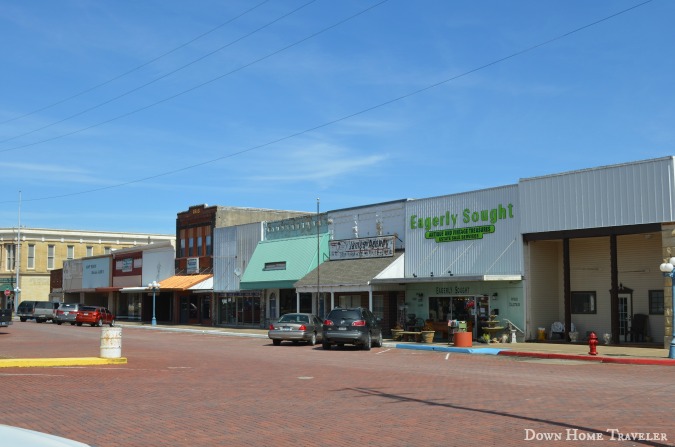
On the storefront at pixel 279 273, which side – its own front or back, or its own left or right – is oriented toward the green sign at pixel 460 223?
left

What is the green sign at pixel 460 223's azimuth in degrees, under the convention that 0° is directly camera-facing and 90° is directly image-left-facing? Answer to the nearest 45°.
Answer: approximately 45°

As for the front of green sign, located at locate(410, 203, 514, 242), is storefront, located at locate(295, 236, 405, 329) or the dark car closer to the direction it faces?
the dark car

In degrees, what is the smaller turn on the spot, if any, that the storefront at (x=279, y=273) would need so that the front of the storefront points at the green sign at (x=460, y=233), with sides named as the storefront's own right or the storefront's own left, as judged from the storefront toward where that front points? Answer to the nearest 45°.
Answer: approximately 90° to the storefront's own left

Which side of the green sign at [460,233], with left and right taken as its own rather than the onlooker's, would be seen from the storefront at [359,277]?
right

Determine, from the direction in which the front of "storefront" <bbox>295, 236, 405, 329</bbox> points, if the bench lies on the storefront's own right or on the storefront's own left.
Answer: on the storefront's own left

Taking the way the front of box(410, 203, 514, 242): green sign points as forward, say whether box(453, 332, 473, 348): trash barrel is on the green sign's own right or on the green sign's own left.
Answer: on the green sign's own left

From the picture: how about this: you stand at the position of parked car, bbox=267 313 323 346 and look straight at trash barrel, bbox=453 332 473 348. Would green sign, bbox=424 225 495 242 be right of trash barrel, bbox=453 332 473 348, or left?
left

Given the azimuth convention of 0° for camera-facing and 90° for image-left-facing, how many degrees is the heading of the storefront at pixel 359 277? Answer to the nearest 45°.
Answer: approximately 45°
